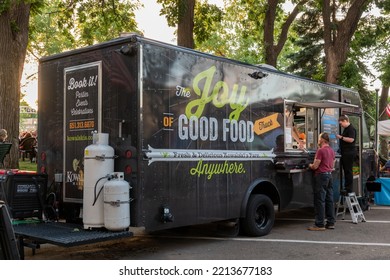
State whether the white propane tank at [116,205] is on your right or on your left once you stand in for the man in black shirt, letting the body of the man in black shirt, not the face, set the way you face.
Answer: on your left

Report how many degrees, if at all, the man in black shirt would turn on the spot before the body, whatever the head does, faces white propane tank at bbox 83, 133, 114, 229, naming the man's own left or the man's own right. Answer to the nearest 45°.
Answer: approximately 45° to the man's own left

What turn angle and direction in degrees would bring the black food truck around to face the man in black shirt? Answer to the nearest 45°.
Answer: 0° — it already faces them

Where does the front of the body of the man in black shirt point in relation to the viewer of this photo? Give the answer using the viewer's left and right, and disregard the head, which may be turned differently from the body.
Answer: facing to the left of the viewer

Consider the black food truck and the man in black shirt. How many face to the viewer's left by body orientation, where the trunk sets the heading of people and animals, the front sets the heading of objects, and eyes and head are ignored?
1

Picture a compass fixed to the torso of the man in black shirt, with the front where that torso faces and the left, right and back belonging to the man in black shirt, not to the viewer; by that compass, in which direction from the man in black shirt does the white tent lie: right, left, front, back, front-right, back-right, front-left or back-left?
right

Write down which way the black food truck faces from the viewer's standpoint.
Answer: facing away from the viewer and to the right of the viewer

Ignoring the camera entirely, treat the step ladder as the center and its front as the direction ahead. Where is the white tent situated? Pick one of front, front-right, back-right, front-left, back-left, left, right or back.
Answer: back-left
